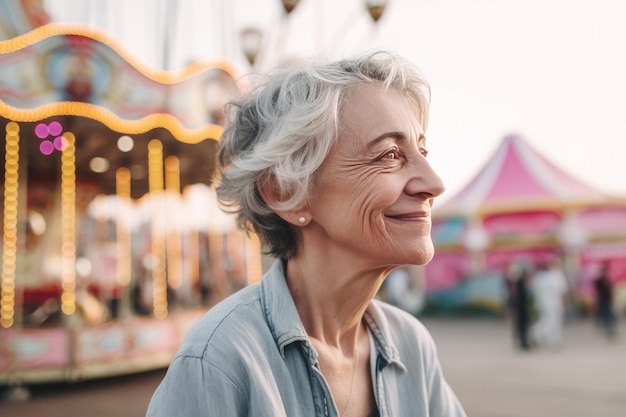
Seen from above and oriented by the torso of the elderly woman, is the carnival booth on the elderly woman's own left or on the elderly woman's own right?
on the elderly woman's own left

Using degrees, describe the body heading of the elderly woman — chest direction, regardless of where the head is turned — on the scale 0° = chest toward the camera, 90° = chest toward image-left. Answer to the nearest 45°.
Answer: approximately 315°

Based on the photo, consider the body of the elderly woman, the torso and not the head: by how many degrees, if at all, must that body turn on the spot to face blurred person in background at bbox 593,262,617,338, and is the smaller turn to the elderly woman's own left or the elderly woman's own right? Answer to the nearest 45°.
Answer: approximately 90° to the elderly woman's own left

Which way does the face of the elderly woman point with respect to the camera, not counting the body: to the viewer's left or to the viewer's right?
to the viewer's right

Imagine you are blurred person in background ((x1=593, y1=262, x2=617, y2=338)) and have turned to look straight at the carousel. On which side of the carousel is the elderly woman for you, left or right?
left

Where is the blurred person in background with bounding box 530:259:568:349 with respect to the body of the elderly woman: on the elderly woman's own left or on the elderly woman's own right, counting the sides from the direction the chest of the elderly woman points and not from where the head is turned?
on the elderly woman's own left

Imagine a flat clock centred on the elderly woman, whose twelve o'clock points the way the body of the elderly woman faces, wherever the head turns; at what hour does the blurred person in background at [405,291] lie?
The blurred person in background is roughly at 8 o'clock from the elderly woman.

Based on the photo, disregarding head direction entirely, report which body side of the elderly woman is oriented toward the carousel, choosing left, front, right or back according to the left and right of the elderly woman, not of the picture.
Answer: back
